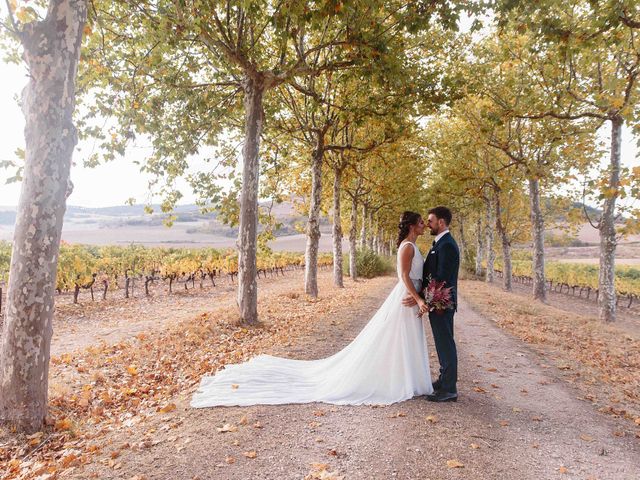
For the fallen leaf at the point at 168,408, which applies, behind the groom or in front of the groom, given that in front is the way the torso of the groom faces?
in front

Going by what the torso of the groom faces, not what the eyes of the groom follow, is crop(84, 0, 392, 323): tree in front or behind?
in front

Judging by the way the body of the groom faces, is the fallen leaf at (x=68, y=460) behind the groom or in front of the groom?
in front

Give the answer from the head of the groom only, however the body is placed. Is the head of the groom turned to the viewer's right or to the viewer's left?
to the viewer's left

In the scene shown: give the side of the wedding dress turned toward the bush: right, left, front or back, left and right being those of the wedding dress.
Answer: left

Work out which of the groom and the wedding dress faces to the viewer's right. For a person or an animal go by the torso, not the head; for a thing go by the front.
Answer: the wedding dress

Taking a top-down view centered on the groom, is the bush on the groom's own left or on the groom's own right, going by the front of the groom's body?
on the groom's own right

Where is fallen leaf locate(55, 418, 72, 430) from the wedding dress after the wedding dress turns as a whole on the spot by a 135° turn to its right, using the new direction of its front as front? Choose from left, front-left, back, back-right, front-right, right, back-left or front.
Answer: front-right

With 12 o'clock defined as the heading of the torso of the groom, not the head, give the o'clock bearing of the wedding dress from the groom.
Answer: The wedding dress is roughly at 12 o'clock from the groom.

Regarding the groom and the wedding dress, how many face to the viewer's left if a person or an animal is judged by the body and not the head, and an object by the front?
1

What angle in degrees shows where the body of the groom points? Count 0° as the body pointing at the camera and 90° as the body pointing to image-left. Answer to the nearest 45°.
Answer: approximately 90°

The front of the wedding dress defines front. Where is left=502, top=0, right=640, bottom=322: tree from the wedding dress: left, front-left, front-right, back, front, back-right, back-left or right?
front-left

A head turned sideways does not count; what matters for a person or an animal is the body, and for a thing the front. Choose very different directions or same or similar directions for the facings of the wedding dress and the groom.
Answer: very different directions

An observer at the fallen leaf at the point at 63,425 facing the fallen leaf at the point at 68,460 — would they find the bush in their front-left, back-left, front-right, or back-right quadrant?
back-left

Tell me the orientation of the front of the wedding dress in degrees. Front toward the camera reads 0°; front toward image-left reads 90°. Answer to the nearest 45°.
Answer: approximately 270°
